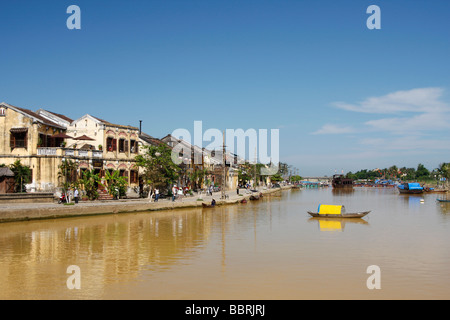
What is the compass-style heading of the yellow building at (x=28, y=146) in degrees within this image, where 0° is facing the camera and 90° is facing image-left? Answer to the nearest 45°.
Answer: approximately 315°

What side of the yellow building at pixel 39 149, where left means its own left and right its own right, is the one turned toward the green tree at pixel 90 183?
front

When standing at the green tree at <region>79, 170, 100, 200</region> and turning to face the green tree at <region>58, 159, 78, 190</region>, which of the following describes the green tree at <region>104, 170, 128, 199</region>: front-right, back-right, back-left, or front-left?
back-right

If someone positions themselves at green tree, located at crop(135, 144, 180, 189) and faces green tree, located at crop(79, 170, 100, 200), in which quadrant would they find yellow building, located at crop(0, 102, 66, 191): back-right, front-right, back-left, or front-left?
front-right

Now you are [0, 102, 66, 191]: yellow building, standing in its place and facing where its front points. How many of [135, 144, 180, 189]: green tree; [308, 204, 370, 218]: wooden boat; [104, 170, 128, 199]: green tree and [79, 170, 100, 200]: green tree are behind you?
0

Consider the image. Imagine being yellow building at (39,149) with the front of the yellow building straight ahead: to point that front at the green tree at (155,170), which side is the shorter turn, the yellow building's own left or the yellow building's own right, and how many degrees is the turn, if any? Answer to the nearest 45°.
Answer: approximately 45° to the yellow building's own left

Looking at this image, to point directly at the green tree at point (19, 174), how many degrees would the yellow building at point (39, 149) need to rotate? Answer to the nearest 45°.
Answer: approximately 90° to its right
